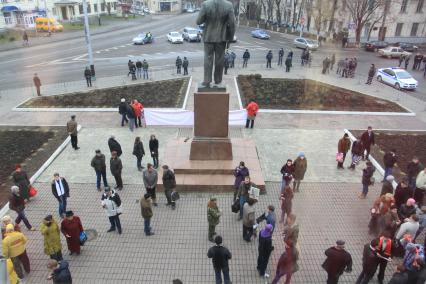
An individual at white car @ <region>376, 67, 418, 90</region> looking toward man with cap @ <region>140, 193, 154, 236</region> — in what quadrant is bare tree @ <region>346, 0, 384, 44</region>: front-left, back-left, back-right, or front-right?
back-right

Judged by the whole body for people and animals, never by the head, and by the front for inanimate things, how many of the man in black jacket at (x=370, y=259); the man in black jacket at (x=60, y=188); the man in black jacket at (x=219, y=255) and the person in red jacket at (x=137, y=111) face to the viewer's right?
1

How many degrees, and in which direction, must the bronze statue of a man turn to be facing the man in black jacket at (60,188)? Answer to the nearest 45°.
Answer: approximately 135° to its left

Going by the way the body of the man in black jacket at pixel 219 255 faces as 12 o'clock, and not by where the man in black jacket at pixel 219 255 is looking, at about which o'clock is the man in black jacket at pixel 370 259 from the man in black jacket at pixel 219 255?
the man in black jacket at pixel 370 259 is roughly at 3 o'clock from the man in black jacket at pixel 219 255.

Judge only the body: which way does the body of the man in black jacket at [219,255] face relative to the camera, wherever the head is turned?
away from the camera

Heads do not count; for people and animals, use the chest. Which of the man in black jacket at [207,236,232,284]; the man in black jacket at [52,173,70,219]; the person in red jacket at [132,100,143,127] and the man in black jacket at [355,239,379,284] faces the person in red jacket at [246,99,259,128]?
the man in black jacket at [207,236,232,284]

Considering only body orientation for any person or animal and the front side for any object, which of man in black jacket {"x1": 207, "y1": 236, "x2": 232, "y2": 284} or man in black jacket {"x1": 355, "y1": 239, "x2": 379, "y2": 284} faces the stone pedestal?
man in black jacket {"x1": 207, "y1": 236, "x2": 232, "y2": 284}

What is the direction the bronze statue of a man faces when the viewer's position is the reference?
facing away from the viewer

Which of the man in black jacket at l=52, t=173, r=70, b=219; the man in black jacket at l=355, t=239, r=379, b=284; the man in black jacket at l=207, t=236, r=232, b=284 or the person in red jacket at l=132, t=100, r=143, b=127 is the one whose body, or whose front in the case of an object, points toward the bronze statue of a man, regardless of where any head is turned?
the man in black jacket at l=207, t=236, r=232, b=284

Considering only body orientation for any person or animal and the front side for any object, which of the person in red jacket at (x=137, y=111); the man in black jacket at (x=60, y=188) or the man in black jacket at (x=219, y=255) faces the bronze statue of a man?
the man in black jacket at (x=219, y=255)

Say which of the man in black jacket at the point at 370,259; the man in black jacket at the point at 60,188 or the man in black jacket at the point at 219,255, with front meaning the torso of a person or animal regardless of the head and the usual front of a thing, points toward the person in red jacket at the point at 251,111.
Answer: the man in black jacket at the point at 219,255

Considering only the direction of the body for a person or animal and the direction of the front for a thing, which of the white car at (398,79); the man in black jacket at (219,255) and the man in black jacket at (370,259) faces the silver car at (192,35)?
the man in black jacket at (219,255)

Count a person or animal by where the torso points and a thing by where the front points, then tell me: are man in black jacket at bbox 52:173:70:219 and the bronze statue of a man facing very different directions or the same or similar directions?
very different directions

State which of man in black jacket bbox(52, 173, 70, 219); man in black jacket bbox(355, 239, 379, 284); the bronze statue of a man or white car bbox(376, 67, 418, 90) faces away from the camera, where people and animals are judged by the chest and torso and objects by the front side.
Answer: the bronze statue of a man
